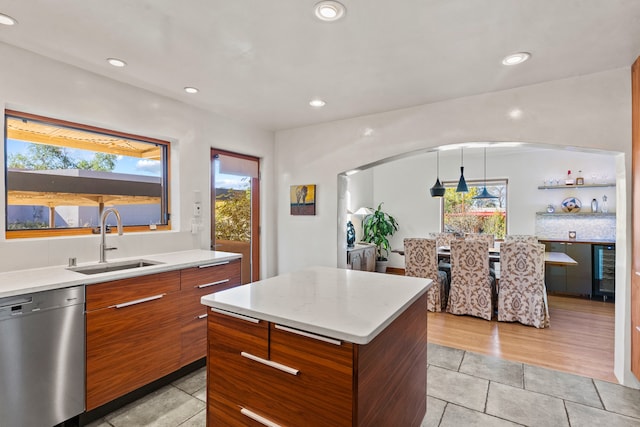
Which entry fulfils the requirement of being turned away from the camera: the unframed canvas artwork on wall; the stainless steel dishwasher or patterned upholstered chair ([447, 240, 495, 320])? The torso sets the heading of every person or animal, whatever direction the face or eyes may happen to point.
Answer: the patterned upholstered chair

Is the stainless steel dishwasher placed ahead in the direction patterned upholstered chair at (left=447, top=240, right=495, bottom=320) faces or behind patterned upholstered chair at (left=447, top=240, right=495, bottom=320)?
behind

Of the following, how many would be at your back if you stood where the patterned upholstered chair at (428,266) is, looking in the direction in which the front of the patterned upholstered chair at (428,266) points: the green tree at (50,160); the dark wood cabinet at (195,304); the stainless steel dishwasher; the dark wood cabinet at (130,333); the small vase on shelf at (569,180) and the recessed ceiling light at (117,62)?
5

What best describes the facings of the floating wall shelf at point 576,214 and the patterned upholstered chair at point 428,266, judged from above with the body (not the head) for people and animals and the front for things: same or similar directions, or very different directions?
very different directions

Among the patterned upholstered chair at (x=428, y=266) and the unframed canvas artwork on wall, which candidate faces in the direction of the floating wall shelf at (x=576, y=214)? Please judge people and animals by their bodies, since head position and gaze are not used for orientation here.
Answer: the patterned upholstered chair

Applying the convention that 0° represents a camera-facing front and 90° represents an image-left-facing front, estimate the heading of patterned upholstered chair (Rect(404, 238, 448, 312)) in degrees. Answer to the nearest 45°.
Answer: approximately 225°

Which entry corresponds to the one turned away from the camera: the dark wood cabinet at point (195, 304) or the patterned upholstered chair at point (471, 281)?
the patterned upholstered chair

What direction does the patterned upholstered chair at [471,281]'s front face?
away from the camera
